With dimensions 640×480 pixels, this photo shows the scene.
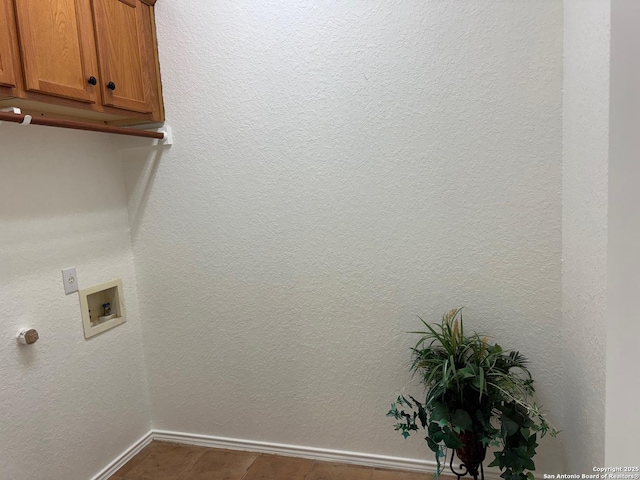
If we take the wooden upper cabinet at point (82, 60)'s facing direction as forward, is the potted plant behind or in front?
in front

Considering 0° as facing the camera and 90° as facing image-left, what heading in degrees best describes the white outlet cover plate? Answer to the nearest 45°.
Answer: approximately 315°

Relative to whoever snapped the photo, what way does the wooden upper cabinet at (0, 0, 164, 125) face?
facing the viewer and to the right of the viewer

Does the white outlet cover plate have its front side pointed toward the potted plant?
yes

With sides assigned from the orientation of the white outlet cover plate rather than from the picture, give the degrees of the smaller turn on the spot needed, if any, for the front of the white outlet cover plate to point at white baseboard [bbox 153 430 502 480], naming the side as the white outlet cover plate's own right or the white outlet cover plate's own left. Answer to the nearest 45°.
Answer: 0° — it already faces it

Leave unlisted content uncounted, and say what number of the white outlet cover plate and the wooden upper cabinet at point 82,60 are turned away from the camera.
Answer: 0
